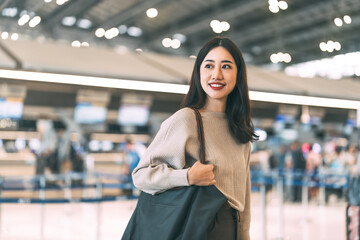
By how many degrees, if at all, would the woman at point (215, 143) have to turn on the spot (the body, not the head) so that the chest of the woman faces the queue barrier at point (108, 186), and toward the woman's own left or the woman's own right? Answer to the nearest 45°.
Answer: approximately 135° to the woman's own left

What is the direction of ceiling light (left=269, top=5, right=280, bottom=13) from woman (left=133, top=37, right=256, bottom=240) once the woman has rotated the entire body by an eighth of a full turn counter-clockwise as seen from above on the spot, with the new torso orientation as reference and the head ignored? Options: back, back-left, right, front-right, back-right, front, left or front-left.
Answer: left

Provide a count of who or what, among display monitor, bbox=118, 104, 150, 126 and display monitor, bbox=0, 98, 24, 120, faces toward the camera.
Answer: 2

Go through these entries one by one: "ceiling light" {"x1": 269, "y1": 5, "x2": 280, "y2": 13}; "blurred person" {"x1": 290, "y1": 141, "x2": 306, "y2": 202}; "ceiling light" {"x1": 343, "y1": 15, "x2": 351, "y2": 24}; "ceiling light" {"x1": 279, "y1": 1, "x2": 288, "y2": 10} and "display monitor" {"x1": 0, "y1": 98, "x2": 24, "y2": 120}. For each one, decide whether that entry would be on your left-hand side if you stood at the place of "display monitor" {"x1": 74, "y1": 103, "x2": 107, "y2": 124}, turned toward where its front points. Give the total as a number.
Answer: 4

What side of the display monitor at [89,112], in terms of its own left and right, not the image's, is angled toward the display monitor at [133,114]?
left

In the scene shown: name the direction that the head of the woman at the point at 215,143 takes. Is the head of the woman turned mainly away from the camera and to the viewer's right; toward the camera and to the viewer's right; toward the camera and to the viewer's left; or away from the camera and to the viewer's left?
toward the camera and to the viewer's right

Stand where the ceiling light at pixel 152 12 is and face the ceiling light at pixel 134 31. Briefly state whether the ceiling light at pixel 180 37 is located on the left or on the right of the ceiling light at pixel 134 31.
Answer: right

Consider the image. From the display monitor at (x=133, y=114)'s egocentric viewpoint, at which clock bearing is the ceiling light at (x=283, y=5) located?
The ceiling light is roughly at 9 o'clock from the display monitor.

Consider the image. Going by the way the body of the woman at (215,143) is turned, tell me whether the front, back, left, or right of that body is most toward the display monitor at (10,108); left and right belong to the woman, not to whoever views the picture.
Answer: back

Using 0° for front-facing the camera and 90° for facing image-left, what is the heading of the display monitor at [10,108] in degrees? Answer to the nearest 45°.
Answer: approximately 0°
